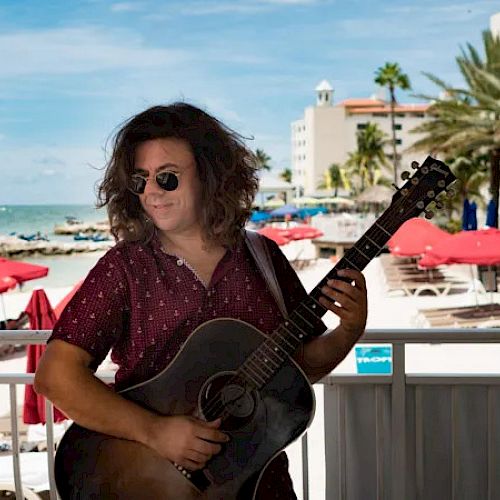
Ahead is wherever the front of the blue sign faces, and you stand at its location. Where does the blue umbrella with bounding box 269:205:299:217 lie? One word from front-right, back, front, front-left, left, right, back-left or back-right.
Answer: back

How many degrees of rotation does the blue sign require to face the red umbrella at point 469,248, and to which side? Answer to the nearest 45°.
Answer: approximately 135° to its left

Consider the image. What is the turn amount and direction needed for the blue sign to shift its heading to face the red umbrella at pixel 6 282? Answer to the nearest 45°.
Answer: approximately 90° to its right

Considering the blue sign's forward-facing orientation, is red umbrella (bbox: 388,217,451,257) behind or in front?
behind

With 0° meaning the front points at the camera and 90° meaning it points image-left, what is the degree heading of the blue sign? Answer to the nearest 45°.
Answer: approximately 0°

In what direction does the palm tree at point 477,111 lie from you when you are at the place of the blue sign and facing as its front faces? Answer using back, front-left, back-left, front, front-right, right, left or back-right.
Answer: back
